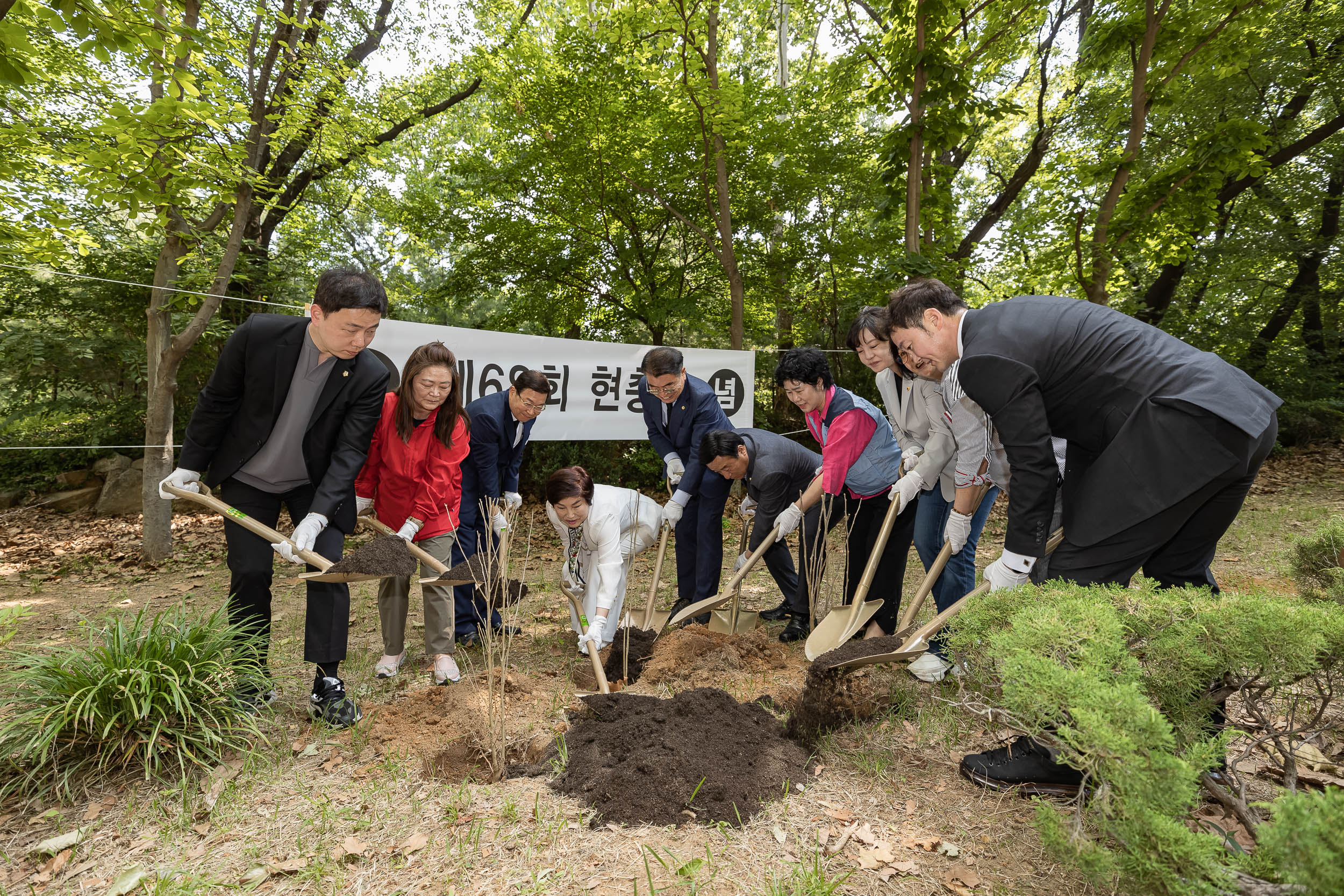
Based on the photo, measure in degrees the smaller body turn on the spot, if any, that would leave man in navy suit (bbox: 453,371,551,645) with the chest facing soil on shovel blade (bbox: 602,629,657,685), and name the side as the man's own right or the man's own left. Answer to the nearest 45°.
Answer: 0° — they already face it

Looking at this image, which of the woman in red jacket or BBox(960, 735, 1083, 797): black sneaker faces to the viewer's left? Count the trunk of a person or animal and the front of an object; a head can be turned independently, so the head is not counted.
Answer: the black sneaker

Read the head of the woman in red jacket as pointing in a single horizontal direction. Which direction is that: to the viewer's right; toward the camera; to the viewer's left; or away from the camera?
toward the camera

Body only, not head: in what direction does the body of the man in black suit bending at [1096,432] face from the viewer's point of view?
to the viewer's left

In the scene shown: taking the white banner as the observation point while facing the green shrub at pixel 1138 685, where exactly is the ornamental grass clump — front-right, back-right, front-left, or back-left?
front-right

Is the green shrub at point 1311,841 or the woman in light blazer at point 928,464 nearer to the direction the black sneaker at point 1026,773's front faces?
the woman in light blazer

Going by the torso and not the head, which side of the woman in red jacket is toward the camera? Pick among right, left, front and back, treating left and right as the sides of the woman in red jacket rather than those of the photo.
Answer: front

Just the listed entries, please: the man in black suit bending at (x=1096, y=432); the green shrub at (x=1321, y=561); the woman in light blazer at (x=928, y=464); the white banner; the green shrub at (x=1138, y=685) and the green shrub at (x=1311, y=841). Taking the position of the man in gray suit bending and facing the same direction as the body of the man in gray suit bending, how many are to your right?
1

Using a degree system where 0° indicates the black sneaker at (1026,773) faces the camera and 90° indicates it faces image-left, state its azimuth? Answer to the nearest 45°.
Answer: approximately 90°

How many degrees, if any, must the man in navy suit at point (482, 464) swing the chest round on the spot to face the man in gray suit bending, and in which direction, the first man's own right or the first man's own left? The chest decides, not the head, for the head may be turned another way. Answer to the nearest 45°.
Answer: approximately 45° to the first man's own left

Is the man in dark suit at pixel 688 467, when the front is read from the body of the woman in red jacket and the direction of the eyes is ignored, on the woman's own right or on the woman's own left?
on the woman's own left

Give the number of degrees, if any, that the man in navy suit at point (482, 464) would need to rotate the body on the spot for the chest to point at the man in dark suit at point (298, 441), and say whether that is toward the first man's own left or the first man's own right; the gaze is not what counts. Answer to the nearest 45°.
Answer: approximately 90° to the first man's own right

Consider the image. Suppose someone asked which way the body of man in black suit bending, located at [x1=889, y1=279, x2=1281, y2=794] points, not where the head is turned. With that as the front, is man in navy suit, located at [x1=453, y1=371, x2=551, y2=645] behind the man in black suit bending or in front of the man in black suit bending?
in front

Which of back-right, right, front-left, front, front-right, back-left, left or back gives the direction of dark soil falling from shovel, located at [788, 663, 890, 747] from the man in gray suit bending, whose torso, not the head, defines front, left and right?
front-left

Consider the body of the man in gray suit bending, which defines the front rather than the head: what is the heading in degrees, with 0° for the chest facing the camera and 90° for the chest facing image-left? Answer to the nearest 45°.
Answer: approximately 45°

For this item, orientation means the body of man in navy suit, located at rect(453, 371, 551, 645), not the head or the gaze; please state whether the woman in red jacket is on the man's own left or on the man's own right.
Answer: on the man's own right

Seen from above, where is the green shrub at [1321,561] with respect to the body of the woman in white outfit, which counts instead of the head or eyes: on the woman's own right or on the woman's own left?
on the woman's own left

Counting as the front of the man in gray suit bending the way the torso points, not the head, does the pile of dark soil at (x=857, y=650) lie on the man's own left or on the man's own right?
on the man's own left
